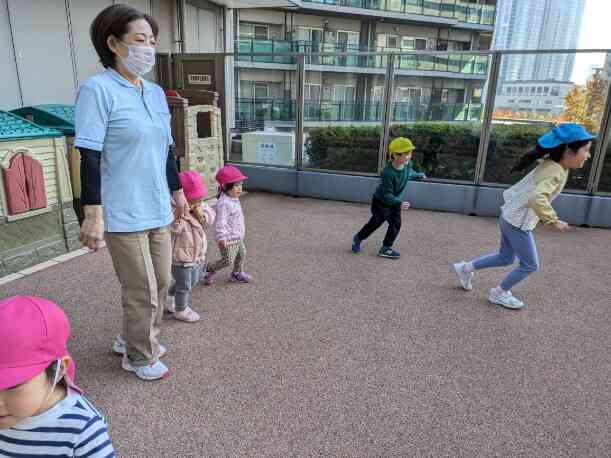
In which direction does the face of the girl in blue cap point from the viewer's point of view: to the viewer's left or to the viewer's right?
to the viewer's right

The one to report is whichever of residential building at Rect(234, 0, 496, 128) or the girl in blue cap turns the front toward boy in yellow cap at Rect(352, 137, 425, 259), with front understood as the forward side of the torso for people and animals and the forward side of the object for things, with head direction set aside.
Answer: the residential building

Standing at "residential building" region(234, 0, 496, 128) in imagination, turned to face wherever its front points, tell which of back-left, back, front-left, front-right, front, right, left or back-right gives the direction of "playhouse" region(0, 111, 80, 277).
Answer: front-right

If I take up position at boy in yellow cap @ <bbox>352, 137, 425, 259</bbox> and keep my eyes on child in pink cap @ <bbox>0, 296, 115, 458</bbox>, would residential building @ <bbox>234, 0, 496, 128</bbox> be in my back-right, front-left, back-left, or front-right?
back-right

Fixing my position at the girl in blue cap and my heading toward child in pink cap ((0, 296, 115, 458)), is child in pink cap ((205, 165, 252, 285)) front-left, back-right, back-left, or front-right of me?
front-right

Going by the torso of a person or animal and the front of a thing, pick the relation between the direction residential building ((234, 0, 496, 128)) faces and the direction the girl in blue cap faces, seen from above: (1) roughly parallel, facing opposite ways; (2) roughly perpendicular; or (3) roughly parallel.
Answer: roughly perpendicular

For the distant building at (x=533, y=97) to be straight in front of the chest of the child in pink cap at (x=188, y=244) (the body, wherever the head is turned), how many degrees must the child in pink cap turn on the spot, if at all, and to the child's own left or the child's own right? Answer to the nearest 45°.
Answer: approximately 90° to the child's own left

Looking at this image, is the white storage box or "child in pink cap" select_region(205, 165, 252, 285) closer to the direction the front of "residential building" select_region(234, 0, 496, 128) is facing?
the child in pink cap

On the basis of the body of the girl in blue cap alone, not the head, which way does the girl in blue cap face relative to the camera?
to the viewer's right

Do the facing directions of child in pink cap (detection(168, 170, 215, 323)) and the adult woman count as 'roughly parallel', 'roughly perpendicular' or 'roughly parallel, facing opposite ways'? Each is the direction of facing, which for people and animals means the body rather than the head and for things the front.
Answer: roughly parallel

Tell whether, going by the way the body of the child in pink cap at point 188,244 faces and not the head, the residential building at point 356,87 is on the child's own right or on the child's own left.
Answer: on the child's own left

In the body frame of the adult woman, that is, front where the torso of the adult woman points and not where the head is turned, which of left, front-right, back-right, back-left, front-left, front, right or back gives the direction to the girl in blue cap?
front-left

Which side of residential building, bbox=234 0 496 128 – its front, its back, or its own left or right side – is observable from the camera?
front

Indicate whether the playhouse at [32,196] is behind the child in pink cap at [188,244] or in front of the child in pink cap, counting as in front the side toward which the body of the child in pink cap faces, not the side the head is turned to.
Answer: behind

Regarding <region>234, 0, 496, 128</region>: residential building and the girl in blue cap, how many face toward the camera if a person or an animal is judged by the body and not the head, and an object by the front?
1
